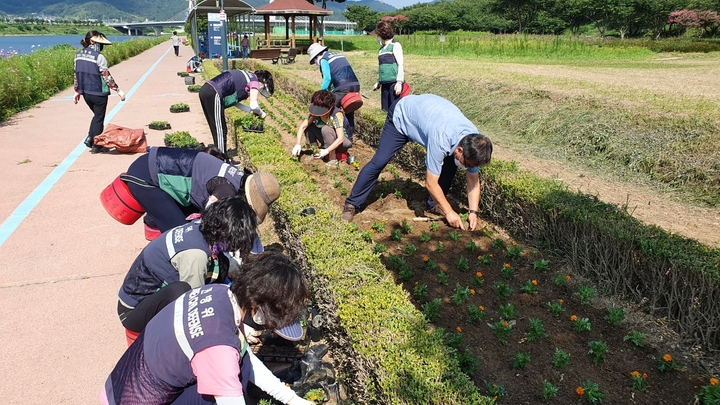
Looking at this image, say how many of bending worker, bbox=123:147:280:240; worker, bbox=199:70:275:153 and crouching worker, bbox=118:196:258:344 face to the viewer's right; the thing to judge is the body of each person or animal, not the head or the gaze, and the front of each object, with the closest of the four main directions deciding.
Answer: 3

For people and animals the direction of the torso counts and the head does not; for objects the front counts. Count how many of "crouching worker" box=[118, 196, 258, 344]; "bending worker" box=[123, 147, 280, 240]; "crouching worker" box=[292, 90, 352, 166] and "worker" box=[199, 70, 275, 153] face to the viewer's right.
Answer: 3

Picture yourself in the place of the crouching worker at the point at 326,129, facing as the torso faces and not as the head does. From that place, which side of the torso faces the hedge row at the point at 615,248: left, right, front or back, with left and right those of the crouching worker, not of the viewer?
left

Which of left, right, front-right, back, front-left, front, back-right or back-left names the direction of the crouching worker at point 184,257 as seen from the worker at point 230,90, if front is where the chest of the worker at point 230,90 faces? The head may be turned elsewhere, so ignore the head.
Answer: right

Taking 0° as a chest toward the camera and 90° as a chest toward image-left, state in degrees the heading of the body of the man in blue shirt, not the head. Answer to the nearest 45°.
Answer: approximately 315°

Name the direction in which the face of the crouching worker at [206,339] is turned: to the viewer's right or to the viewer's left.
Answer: to the viewer's right

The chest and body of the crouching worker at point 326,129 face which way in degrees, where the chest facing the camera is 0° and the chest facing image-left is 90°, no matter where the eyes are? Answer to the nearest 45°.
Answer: approximately 45°

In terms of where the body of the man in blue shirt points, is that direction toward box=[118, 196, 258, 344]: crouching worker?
no

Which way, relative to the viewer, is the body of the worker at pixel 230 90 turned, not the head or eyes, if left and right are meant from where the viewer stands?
facing to the right of the viewer

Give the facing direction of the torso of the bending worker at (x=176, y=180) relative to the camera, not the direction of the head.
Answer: to the viewer's right

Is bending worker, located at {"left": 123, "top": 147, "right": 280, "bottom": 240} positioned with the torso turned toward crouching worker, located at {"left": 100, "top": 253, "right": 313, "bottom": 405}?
no

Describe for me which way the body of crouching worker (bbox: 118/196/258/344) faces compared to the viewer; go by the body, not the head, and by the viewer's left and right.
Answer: facing to the right of the viewer

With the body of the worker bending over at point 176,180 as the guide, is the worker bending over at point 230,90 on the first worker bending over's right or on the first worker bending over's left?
on the first worker bending over's left

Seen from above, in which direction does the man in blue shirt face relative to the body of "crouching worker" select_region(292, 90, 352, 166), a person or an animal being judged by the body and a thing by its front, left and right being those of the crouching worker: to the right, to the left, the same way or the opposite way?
to the left
